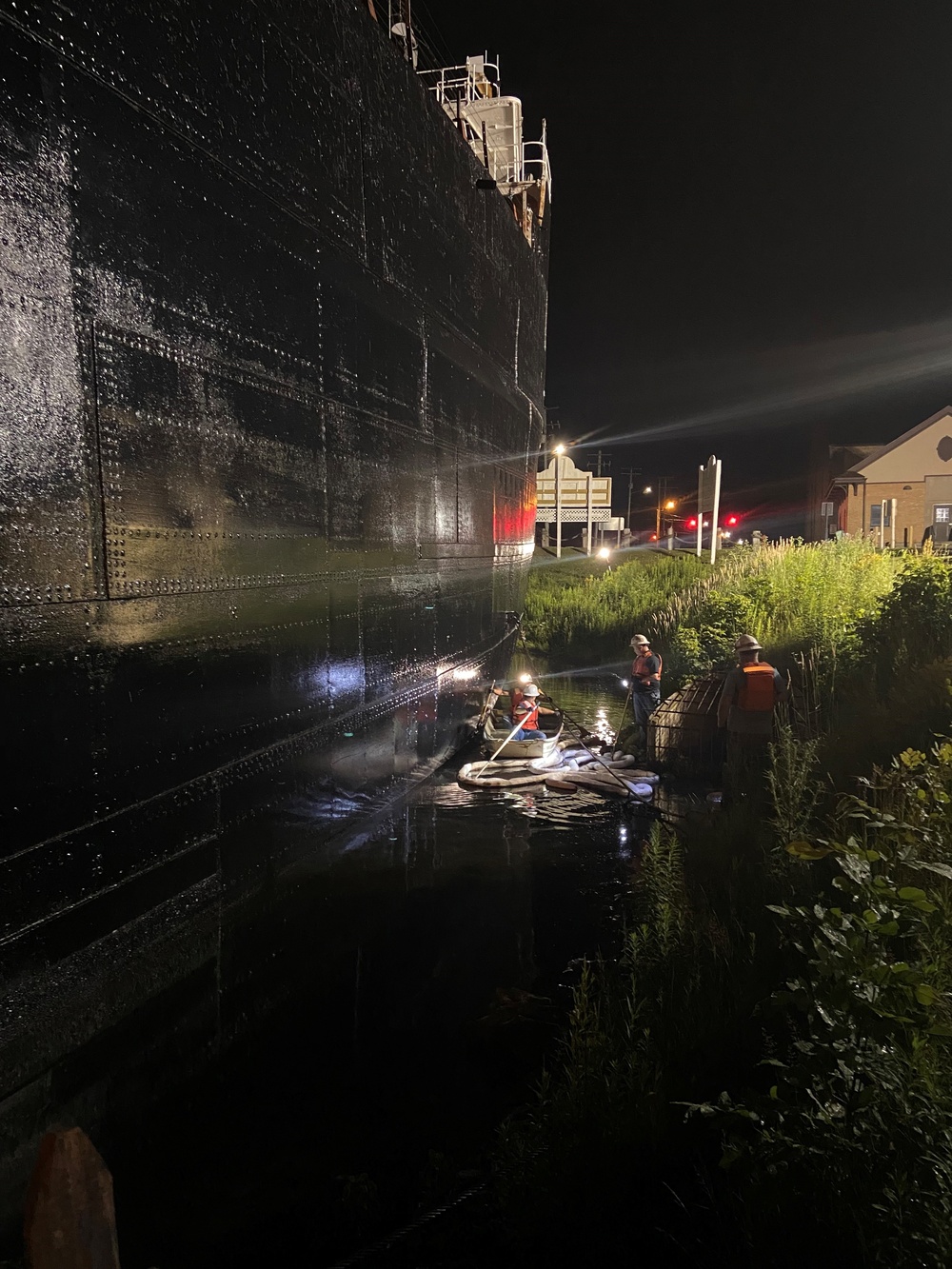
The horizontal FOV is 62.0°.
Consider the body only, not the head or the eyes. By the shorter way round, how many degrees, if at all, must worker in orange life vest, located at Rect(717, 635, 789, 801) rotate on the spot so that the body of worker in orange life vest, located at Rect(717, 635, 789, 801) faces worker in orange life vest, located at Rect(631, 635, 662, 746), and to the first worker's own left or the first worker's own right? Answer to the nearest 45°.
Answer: approximately 45° to the first worker's own left

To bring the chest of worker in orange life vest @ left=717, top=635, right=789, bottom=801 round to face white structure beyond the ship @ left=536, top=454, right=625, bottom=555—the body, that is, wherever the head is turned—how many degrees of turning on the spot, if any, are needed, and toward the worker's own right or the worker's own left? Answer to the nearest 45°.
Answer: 0° — they already face it

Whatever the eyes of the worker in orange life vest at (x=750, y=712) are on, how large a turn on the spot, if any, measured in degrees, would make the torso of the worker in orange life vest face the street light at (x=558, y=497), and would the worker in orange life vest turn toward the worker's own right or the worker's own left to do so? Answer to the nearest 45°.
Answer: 0° — they already face it

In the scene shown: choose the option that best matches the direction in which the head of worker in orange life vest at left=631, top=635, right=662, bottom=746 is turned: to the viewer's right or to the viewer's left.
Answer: to the viewer's left

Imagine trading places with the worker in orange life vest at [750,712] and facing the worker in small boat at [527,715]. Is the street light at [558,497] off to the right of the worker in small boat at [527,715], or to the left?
right

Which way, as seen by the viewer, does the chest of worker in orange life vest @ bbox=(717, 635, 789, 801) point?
away from the camera
